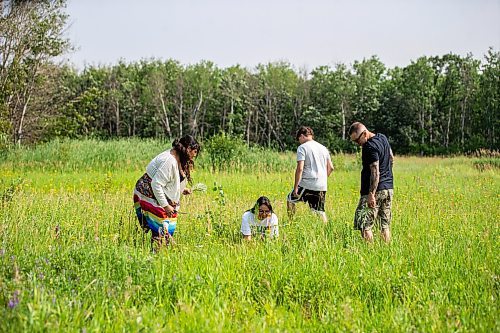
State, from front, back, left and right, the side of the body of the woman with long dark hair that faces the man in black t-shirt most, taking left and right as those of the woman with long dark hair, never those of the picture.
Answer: front

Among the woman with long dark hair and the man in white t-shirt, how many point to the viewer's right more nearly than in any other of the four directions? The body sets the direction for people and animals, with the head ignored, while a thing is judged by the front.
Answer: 1

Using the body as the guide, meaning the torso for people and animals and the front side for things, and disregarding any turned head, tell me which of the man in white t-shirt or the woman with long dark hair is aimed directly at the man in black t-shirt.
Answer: the woman with long dark hair

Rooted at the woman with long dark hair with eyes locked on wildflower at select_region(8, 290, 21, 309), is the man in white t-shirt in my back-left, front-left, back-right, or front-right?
back-left

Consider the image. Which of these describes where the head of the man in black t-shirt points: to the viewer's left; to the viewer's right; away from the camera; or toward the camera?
to the viewer's left

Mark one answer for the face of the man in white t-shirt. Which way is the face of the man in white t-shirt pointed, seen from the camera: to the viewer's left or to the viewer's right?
to the viewer's left

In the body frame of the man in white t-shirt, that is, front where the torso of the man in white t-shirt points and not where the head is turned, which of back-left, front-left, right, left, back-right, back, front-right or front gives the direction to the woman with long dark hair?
left

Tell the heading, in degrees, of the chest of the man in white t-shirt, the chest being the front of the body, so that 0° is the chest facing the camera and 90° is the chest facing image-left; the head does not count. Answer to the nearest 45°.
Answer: approximately 135°

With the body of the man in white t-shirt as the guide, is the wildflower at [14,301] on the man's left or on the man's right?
on the man's left

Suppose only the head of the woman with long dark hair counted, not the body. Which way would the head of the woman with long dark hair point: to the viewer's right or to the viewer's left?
to the viewer's right

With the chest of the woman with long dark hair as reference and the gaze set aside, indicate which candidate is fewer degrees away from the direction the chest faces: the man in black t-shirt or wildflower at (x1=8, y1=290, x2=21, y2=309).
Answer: the man in black t-shirt

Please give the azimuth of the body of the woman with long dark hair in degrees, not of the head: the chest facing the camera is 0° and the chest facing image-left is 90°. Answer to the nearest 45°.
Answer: approximately 270°
